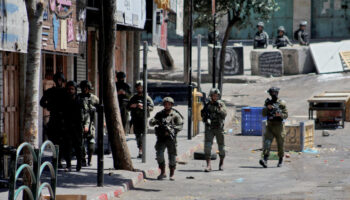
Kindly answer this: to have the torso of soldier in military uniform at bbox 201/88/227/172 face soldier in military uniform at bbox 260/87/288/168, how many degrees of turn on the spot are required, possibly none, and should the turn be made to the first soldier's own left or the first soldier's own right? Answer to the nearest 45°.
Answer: approximately 135° to the first soldier's own left

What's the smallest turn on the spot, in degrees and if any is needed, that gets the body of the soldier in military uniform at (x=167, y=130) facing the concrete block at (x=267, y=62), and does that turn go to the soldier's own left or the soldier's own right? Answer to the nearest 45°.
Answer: approximately 180°

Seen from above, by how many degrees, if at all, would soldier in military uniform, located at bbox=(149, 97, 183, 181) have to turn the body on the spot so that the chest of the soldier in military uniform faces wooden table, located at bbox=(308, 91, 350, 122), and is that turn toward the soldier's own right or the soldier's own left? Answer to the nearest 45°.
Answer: approximately 135° to the soldier's own left

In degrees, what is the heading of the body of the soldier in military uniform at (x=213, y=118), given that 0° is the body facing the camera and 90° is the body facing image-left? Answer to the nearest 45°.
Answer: approximately 0°
